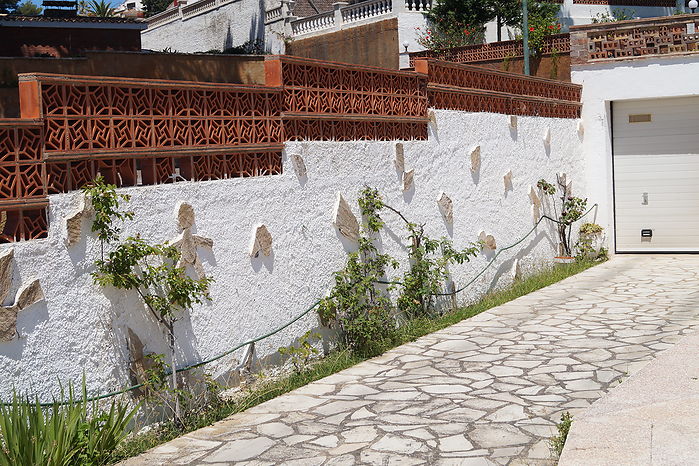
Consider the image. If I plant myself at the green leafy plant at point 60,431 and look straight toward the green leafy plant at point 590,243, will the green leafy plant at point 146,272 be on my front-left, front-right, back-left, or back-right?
front-left

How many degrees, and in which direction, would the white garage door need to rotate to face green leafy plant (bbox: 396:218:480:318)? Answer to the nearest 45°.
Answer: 0° — it already faces it

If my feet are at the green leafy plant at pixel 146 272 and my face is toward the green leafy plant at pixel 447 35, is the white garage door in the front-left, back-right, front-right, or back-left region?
front-right

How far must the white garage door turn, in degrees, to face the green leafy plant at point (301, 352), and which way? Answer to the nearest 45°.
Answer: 0° — it already faces it

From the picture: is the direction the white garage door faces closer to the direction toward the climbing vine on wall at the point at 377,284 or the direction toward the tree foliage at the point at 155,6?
the climbing vine on wall

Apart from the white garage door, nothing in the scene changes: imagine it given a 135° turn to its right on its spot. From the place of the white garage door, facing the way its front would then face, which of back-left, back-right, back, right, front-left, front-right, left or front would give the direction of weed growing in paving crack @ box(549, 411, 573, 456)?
back-left

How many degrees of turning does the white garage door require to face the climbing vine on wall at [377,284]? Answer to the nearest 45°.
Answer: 0° — it already faces it

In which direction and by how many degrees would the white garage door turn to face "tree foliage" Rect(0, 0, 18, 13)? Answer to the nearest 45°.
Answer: approximately 135° to its right

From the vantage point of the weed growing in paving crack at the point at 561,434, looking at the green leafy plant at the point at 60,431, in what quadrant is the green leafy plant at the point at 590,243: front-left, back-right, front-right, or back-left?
back-right

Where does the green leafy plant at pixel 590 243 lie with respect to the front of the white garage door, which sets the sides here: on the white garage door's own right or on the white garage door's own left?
on the white garage door's own right

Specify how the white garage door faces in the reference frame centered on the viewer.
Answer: facing the viewer

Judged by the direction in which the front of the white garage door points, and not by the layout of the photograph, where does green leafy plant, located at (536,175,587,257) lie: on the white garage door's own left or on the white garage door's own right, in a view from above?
on the white garage door's own right

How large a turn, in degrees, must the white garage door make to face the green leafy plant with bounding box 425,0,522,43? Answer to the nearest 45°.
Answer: approximately 135° to its right

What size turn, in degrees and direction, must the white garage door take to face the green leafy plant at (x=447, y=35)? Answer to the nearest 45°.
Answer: approximately 135° to its right
